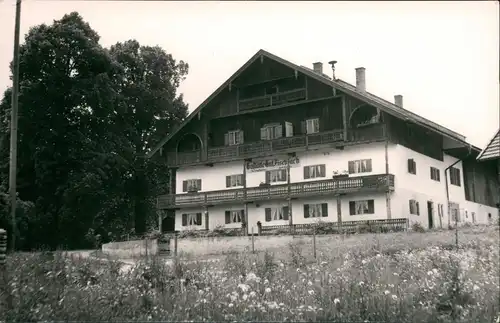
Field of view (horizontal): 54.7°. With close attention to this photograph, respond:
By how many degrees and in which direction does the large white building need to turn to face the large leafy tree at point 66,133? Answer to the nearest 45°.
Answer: approximately 45° to its right
